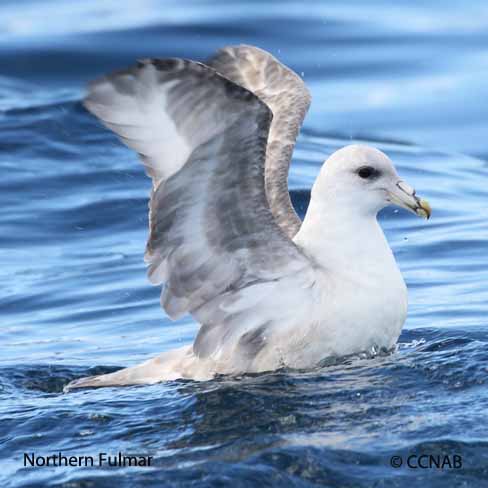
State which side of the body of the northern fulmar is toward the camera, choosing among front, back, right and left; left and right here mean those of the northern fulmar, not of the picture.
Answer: right
